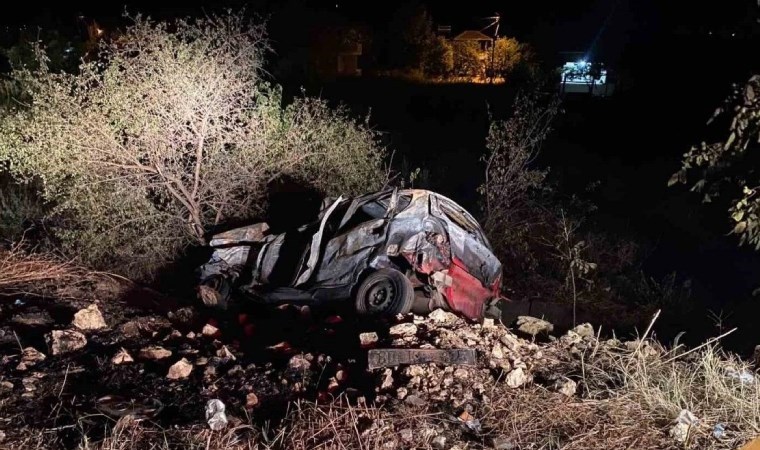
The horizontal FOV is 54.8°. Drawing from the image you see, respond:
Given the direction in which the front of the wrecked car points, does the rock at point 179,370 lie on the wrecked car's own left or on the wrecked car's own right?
on the wrecked car's own left

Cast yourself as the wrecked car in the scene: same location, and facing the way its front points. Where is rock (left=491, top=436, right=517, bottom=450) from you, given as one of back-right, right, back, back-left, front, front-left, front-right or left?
back-left

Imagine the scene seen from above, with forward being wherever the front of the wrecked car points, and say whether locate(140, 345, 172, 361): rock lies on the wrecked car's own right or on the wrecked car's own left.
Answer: on the wrecked car's own left

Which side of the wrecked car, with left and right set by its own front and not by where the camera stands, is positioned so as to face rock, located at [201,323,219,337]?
left

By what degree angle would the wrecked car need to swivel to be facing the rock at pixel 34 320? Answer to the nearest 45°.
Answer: approximately 45° to its left

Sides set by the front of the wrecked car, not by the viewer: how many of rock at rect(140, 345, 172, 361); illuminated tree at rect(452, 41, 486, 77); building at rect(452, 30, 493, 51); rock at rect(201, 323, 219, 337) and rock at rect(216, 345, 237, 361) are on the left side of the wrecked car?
3

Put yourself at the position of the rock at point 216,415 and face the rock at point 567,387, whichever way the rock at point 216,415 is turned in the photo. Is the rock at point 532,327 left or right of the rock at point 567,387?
left

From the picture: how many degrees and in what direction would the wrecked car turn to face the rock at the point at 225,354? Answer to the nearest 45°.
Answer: approximately 90° to its left

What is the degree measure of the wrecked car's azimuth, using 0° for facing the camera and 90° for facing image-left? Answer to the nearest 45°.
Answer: approximately 135°

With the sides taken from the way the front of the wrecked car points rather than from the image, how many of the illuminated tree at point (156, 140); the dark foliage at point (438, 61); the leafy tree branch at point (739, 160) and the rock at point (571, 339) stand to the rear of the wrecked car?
2

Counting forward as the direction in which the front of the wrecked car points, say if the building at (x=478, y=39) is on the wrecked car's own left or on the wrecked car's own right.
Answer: on the wrecked car's own right

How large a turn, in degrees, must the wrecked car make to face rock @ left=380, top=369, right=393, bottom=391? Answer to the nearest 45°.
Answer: approximately 135° to its left

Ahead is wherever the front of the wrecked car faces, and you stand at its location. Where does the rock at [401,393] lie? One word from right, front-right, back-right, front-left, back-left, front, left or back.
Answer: back-left

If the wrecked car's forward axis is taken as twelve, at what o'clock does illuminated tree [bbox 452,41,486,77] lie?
The illuminated tree is roughly at 2 o'clock from the wrecked car.
